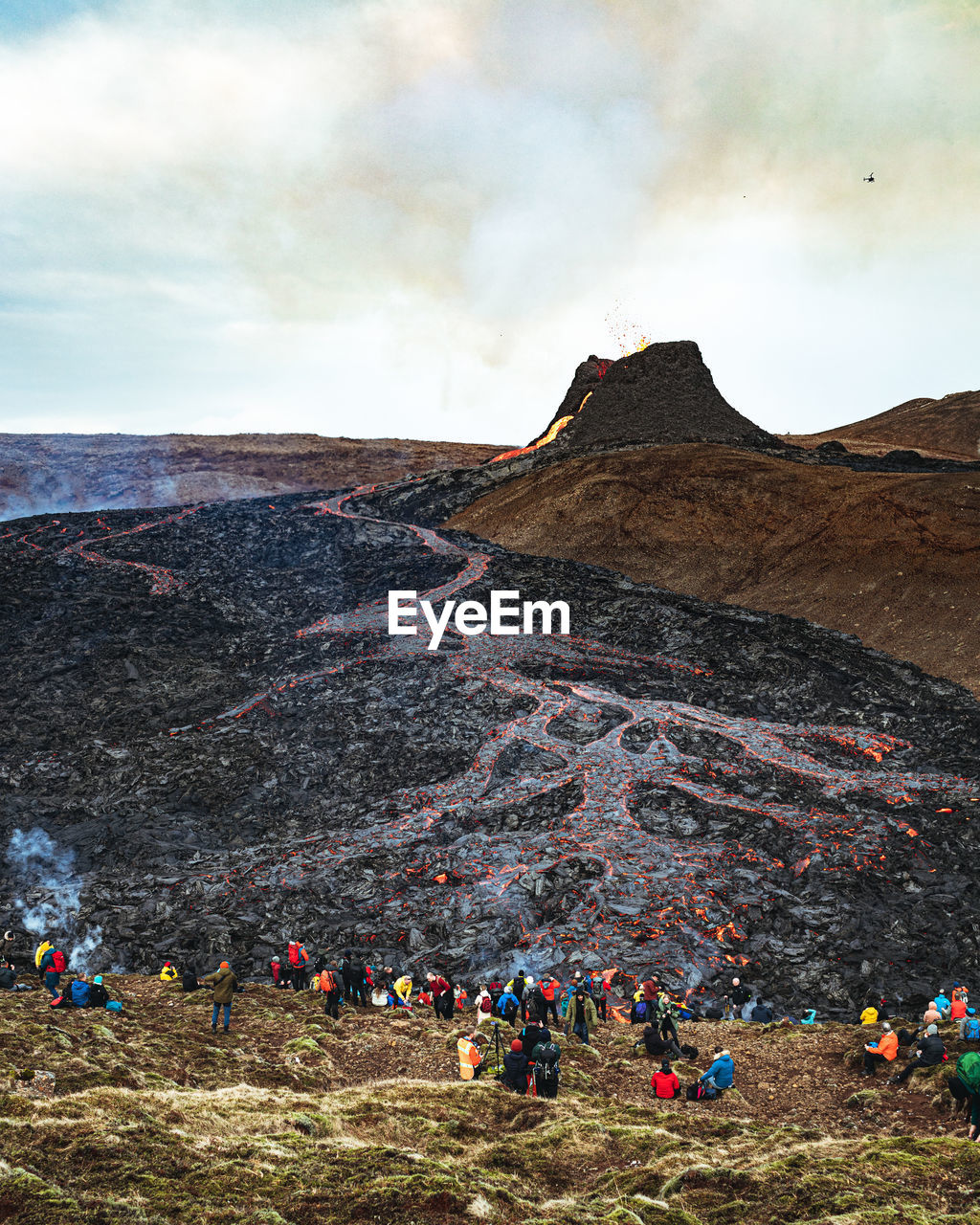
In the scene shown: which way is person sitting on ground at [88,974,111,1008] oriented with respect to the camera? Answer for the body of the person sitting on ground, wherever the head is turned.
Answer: away from the camera

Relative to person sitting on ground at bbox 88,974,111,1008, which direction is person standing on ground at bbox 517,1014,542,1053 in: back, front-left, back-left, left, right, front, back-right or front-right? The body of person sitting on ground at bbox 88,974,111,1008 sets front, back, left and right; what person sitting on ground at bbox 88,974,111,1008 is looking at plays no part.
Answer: back-right

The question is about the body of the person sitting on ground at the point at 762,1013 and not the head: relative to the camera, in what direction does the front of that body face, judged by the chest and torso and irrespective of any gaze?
away from the camera

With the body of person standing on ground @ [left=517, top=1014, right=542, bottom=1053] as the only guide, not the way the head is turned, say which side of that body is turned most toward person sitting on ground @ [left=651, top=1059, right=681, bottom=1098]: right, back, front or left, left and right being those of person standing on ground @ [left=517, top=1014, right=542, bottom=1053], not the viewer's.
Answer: right

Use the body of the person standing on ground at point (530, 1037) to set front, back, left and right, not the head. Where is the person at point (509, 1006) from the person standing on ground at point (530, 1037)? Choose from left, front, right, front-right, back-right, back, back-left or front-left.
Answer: front

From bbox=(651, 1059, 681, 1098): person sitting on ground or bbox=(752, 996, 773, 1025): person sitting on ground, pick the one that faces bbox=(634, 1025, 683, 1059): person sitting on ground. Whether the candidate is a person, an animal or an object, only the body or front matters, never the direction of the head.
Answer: bbox=(651, 1059, 681, 1098): person sitting on ground

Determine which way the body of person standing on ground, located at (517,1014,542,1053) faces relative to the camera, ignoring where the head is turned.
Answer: away from the camera

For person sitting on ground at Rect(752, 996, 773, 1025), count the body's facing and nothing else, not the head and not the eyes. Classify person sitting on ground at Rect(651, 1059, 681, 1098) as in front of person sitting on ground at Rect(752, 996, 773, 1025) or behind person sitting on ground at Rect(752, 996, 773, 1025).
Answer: behind

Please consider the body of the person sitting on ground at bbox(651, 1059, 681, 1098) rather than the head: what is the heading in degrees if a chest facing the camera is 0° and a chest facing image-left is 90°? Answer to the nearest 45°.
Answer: approximately 180°

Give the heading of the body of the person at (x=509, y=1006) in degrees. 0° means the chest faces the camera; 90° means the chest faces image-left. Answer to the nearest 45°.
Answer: approximately 180°

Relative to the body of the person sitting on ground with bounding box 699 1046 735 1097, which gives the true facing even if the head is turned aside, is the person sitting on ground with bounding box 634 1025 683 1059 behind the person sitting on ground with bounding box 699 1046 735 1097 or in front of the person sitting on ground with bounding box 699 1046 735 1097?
in front

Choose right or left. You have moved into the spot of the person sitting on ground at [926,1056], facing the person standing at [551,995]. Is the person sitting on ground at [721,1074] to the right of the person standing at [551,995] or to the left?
left

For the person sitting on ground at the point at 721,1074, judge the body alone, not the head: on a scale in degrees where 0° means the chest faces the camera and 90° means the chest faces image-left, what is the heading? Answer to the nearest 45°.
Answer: approximately 135°
